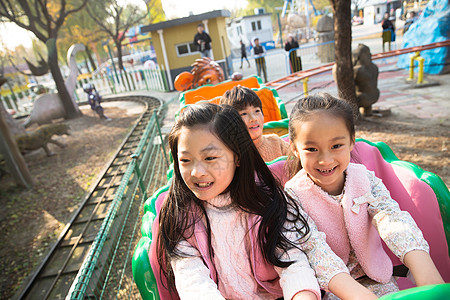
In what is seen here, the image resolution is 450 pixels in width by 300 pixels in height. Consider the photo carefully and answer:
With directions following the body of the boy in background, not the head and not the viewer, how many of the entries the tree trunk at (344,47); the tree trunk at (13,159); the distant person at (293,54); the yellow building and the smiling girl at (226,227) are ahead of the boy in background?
1

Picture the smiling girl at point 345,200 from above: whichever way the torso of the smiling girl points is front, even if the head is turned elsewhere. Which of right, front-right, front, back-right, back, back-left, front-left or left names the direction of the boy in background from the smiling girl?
back-right

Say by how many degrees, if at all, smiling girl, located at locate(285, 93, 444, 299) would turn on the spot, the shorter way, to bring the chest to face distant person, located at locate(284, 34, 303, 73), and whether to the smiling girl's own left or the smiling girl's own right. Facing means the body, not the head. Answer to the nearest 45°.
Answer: approximately 180°

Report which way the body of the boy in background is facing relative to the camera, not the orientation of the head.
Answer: toward the camera

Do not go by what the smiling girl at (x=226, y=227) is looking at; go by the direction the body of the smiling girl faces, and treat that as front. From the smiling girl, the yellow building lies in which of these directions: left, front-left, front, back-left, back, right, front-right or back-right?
back

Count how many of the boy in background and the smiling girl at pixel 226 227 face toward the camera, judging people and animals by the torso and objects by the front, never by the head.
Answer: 2

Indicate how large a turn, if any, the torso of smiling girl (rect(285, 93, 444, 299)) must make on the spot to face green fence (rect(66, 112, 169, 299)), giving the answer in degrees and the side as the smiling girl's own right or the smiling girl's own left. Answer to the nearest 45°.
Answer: approximately 90° to the smiling girl's own right

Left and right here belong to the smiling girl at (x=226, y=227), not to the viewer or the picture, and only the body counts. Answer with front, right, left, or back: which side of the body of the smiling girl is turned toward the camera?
front

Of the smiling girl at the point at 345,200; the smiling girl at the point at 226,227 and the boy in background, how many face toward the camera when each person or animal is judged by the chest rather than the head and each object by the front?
3

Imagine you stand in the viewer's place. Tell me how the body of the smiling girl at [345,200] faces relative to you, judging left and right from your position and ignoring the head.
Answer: facing the viewer

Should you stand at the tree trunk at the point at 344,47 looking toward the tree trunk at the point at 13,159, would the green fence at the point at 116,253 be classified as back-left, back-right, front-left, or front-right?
front-left
